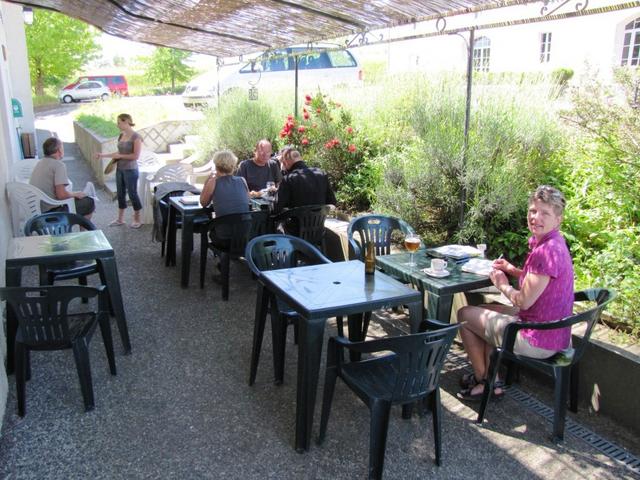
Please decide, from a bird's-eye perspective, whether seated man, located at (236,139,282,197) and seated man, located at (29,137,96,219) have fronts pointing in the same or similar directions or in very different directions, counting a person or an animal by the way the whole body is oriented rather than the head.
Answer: very different directions

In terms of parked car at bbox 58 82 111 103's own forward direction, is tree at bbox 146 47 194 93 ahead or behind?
behind

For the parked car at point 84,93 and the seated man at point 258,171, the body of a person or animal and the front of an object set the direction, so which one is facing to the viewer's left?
the parked car

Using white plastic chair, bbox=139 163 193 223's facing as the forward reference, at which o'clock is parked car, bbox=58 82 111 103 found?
The parked car is roughly at 4 o'clock from the white plastic chair.

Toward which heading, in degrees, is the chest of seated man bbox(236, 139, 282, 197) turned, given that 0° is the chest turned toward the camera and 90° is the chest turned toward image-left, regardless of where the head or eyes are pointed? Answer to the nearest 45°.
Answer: approximately 0°

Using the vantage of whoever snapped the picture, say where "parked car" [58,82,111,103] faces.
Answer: facing to the left of the viewer

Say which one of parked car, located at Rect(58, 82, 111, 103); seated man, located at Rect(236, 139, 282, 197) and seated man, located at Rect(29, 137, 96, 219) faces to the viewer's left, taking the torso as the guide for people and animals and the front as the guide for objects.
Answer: the parked car

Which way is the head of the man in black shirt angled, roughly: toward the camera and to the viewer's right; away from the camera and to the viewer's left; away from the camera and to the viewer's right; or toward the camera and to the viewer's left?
away from the camera and to the viewer's left

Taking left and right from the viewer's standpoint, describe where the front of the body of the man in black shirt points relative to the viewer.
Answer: facing away from the viewer and to the left of the viewer

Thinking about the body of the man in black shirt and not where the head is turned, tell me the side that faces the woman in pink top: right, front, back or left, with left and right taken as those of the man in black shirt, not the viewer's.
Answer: back

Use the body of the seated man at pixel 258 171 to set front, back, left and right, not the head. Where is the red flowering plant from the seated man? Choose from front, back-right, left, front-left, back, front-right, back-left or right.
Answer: back-left
